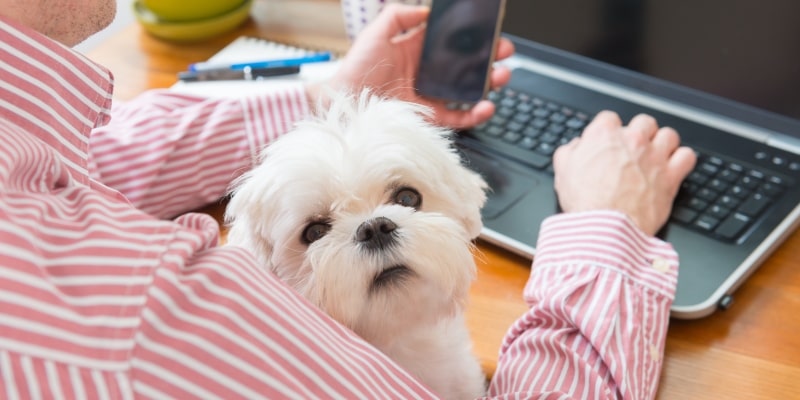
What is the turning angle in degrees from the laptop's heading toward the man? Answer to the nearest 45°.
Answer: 0° — it already faces them

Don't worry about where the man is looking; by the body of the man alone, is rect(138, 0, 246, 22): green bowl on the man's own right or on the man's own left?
on the man's own left

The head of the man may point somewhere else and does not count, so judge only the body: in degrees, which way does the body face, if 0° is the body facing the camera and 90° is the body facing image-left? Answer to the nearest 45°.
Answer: approximately 225°

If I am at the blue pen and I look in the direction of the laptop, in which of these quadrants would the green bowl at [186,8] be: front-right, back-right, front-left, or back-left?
back-left

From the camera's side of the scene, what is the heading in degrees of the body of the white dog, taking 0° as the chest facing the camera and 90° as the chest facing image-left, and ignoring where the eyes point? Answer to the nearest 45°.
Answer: approximately 0°

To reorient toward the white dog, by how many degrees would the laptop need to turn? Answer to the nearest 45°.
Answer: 0° — it already faces it

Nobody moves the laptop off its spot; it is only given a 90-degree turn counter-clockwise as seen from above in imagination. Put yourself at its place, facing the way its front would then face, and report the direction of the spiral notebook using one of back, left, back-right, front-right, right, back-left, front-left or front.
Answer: back-right

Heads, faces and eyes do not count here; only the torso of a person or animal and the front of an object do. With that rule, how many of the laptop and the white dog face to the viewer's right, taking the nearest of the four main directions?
0

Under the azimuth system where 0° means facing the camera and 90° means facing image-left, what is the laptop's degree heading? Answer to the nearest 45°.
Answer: approximately 45°

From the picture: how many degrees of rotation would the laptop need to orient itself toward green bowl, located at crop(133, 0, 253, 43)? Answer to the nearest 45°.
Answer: approximately 45° to its right

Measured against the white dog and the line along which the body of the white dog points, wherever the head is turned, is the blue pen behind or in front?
behind

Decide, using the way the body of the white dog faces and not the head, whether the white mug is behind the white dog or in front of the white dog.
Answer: behind

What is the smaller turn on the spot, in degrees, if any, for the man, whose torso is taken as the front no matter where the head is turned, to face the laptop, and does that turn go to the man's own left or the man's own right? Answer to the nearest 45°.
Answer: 0° — they already face it

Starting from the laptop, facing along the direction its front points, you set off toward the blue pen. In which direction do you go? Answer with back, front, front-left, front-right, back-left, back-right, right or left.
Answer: front-right
